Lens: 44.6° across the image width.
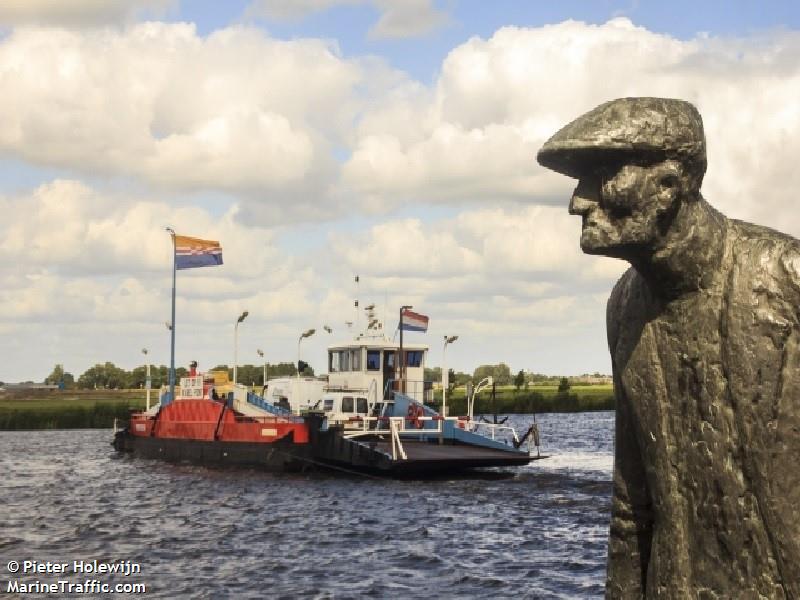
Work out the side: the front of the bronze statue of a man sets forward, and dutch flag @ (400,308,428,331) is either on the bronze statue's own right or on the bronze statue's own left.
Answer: on the bronze statue's own right

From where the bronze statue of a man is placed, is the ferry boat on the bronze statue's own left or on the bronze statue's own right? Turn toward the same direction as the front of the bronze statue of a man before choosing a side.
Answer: on the bronze statue's own right

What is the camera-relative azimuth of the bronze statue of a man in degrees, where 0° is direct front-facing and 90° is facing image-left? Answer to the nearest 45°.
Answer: approximately 45°
